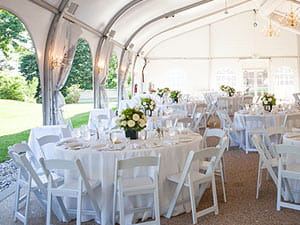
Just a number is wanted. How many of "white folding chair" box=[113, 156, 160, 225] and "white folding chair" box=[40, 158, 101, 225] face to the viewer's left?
0

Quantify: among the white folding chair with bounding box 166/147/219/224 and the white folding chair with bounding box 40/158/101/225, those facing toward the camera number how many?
0

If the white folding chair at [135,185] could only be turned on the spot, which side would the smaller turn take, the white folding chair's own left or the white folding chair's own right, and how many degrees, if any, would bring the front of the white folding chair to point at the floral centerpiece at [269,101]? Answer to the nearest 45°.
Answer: approximately 45° to the white folding chair's own right

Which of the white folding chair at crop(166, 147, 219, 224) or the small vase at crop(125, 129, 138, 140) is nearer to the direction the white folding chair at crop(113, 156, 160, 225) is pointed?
the small vase

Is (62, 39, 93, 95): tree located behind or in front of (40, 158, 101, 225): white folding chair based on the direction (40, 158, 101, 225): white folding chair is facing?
in front

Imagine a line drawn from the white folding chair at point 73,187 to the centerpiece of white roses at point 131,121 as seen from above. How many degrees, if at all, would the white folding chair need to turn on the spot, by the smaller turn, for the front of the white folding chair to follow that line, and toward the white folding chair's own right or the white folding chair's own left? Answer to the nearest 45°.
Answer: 0° — it already faces it

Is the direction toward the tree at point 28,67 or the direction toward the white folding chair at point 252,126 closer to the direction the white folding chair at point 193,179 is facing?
the tree

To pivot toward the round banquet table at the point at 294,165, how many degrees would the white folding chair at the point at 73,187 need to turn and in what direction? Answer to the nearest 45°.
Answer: approximately 45° to its right

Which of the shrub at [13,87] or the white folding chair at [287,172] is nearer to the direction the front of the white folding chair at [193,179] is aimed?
the shrub

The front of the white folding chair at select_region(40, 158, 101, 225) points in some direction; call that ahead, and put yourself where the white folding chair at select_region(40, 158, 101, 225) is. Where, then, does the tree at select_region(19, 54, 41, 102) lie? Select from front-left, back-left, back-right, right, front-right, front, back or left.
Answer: front-left

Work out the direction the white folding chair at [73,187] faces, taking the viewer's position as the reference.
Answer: facing away from the viewer and to the right of the viewer

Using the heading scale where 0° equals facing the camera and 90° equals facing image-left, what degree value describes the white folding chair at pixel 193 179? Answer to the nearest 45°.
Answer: approximately 135°

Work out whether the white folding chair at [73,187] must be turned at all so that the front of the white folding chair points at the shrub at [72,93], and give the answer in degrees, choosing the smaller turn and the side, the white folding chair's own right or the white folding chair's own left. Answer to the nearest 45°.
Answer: approximately 45° to the white folding chair's own left

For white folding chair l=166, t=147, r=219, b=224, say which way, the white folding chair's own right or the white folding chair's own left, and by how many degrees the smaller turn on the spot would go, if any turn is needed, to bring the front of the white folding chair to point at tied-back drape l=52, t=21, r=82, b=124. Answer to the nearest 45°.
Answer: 0° — it already faces it

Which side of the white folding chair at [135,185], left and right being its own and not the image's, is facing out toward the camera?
back
